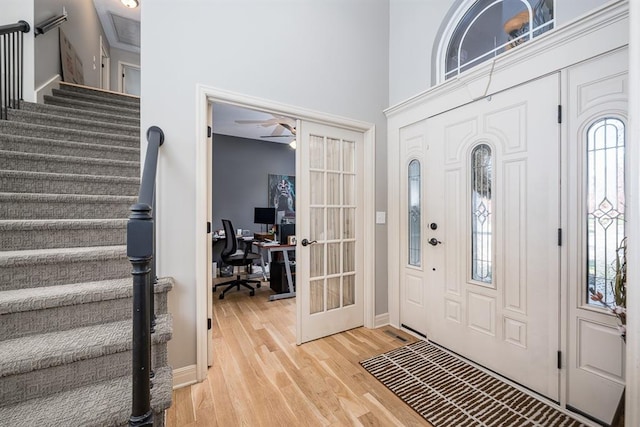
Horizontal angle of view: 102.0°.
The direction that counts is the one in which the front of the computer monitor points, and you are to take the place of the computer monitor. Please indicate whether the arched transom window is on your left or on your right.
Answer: on your left

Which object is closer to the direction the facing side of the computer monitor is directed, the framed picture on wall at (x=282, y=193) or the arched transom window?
the arched transom window

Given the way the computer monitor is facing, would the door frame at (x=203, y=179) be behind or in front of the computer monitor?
in front

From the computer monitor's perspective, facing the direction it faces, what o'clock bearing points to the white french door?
The white french door is roughly at 10 o'clock from the computer monitor.

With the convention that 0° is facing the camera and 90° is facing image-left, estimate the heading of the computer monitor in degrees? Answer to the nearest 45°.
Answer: approximately 45°

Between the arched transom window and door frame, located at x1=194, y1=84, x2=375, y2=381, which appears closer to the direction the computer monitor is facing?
the door frame

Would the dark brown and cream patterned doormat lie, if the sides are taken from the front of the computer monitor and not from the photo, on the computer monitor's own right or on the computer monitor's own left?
on the computer monitor's own left

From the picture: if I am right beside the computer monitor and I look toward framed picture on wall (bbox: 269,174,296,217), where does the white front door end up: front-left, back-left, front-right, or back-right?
back-right

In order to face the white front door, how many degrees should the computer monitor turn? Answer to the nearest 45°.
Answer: approximately 90° to its left

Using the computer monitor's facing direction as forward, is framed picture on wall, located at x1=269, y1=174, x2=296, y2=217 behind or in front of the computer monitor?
behind
